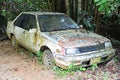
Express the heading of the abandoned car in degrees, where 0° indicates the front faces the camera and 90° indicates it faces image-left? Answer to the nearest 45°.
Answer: approximately 315°
